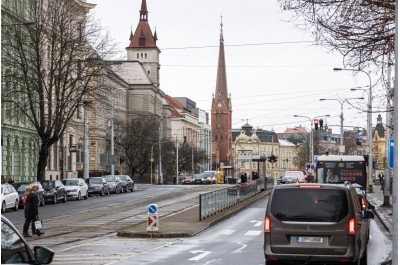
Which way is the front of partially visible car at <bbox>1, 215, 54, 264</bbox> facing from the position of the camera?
facing away from the viewer and to the right of the viewer

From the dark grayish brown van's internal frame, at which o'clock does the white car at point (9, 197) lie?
The white car is roughly at 11 o'clock from the dark grayish brown van.

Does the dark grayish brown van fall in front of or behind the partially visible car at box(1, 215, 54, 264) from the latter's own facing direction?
in front

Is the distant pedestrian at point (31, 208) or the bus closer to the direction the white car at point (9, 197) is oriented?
the distant pedestrian

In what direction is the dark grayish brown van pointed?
away from the camera

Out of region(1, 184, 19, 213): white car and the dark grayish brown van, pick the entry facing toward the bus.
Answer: the dark grayish brown van

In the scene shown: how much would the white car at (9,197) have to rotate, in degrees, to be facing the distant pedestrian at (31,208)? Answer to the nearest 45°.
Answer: approximately 45° to its left

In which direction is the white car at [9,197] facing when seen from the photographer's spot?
facing the viewer and to the left of the viewer

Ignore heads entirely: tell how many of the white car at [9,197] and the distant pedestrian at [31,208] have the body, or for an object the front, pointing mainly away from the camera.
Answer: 0

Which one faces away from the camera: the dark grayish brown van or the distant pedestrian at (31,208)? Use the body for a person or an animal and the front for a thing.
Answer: the dark grayish brown van
